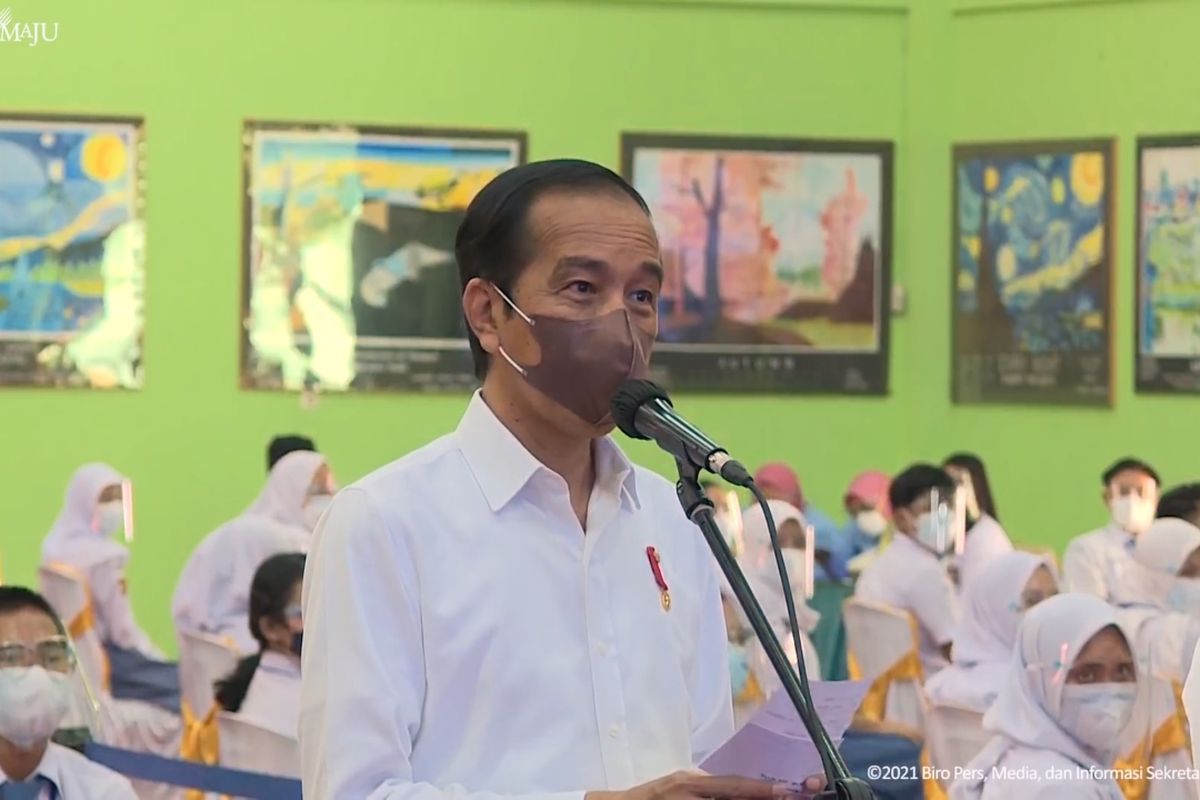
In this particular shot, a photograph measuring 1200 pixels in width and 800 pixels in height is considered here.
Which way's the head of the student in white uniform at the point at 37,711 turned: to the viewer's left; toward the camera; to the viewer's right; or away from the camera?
toward the camera

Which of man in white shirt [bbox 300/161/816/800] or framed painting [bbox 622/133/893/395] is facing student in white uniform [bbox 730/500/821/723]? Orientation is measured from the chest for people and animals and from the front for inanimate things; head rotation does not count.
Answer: the framed painting

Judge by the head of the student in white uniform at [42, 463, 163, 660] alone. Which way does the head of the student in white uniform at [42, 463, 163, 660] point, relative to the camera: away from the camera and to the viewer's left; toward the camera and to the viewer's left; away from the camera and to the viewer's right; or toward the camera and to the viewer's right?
toward the camera and to the viewer's right

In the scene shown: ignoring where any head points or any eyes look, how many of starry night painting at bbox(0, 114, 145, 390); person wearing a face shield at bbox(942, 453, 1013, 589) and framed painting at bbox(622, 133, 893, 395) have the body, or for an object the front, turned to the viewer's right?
0

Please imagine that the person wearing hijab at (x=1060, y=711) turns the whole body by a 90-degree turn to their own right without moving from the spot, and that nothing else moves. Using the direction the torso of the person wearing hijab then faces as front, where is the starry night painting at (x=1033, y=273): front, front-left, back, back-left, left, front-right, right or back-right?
back-right

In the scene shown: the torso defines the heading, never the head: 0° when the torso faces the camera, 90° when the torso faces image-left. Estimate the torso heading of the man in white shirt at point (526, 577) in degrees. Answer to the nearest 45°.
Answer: approximately 315°

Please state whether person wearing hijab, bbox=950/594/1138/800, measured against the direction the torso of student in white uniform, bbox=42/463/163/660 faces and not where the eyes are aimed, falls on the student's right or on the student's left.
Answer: on the student's right

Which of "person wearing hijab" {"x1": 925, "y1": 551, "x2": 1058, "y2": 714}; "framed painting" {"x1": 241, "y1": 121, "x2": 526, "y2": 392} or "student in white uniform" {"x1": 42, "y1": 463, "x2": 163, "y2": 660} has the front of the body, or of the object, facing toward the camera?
the framed painting

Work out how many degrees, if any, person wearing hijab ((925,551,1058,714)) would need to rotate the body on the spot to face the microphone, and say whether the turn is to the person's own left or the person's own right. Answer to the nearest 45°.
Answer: approximately 90° to the person's own right

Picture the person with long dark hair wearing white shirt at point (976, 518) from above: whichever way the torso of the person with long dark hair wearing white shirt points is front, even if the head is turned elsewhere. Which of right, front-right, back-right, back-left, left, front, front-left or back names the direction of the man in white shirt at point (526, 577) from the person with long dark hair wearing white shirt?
front-left

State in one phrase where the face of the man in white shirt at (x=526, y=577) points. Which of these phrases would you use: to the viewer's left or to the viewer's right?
to the viewer's right

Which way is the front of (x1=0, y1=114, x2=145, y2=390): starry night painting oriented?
toward the camera
